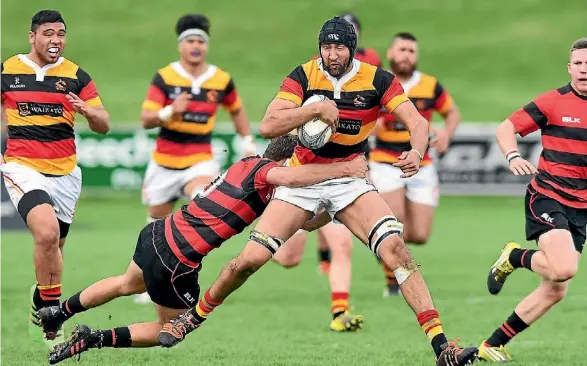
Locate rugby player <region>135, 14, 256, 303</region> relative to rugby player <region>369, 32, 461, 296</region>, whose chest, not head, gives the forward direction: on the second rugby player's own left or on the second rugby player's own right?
on the second rugby player's own right

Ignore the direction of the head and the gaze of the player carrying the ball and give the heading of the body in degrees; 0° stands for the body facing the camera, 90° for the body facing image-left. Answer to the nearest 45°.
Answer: approximately 0°

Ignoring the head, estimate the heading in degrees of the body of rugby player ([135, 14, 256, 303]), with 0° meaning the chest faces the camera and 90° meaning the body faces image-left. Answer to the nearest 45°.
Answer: approximately 0°

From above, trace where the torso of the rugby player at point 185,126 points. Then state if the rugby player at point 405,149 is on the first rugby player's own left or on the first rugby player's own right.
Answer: on the first rugby player's own left
